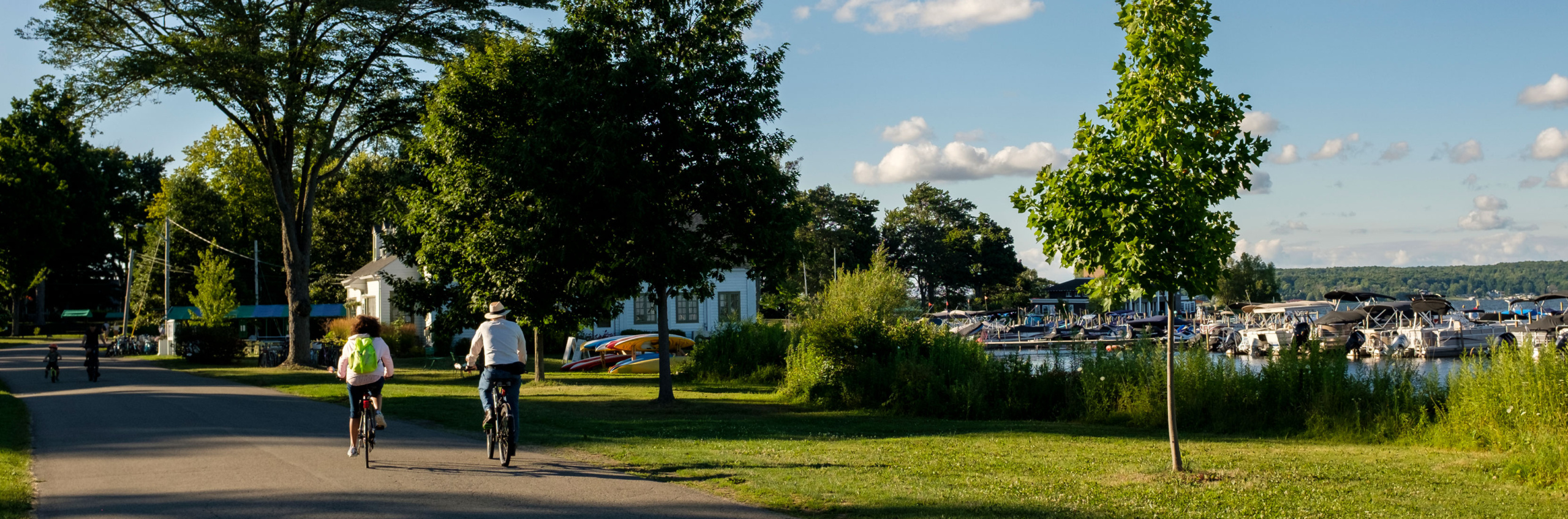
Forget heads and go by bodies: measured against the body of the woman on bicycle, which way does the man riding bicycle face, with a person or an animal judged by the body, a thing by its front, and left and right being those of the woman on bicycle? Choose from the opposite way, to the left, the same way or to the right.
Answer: the same way

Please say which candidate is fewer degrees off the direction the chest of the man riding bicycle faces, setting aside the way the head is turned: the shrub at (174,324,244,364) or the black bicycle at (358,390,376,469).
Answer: the shrub

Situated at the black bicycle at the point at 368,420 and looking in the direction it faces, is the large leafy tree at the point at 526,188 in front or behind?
in front

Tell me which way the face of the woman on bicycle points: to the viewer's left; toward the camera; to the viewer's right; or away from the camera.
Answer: away from the camera

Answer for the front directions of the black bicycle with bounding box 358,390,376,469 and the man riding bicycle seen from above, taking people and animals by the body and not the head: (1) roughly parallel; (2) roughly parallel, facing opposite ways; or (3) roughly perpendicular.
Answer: roughly parallel

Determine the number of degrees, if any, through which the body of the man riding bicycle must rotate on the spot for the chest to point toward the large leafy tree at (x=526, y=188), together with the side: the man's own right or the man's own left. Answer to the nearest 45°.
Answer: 0° — they already face it

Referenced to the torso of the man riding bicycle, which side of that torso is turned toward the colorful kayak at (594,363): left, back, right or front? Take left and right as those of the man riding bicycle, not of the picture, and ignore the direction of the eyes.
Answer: front

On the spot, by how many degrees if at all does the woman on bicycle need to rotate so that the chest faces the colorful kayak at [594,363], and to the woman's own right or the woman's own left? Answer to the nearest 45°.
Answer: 0° — they already face it

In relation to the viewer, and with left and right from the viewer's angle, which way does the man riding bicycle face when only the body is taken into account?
facing away from the viewer

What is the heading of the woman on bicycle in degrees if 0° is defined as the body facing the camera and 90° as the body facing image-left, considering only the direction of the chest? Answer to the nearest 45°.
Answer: approximately 180°

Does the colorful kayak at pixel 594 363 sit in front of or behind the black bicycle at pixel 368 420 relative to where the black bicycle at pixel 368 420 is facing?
in front

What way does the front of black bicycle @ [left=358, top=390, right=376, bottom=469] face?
away from the camera

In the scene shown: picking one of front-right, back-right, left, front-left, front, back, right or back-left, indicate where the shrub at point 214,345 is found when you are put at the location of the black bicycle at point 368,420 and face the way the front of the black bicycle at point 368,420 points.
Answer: front

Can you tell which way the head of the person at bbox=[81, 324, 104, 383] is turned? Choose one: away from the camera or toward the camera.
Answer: toward the camera
